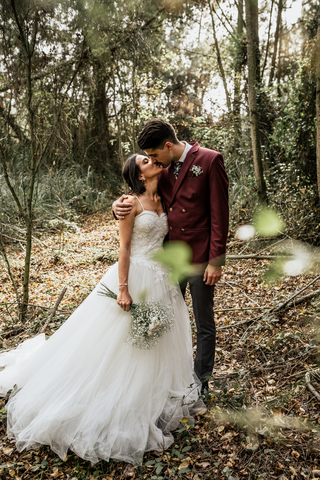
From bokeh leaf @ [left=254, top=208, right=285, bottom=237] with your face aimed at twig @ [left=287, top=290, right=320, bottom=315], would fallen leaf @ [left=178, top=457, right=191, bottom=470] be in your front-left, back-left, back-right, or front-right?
front-left

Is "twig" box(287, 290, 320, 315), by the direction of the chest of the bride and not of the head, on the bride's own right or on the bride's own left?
on the bride's own left

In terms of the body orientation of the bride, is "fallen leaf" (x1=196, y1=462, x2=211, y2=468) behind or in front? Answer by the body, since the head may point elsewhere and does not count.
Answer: in front

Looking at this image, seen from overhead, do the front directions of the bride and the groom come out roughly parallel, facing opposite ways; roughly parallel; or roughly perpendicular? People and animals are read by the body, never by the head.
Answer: roughly perpendicular

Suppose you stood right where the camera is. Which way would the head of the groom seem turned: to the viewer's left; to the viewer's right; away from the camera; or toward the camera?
to the viewer's left

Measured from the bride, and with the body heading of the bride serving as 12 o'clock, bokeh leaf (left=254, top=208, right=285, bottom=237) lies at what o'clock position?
The bokeh leaf is roughly at 1 o'clock from the bride.

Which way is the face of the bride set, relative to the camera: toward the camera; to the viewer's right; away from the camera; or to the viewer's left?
to the viewer's right

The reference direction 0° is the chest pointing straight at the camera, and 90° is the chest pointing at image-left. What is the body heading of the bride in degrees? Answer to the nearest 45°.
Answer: approximately 315°
